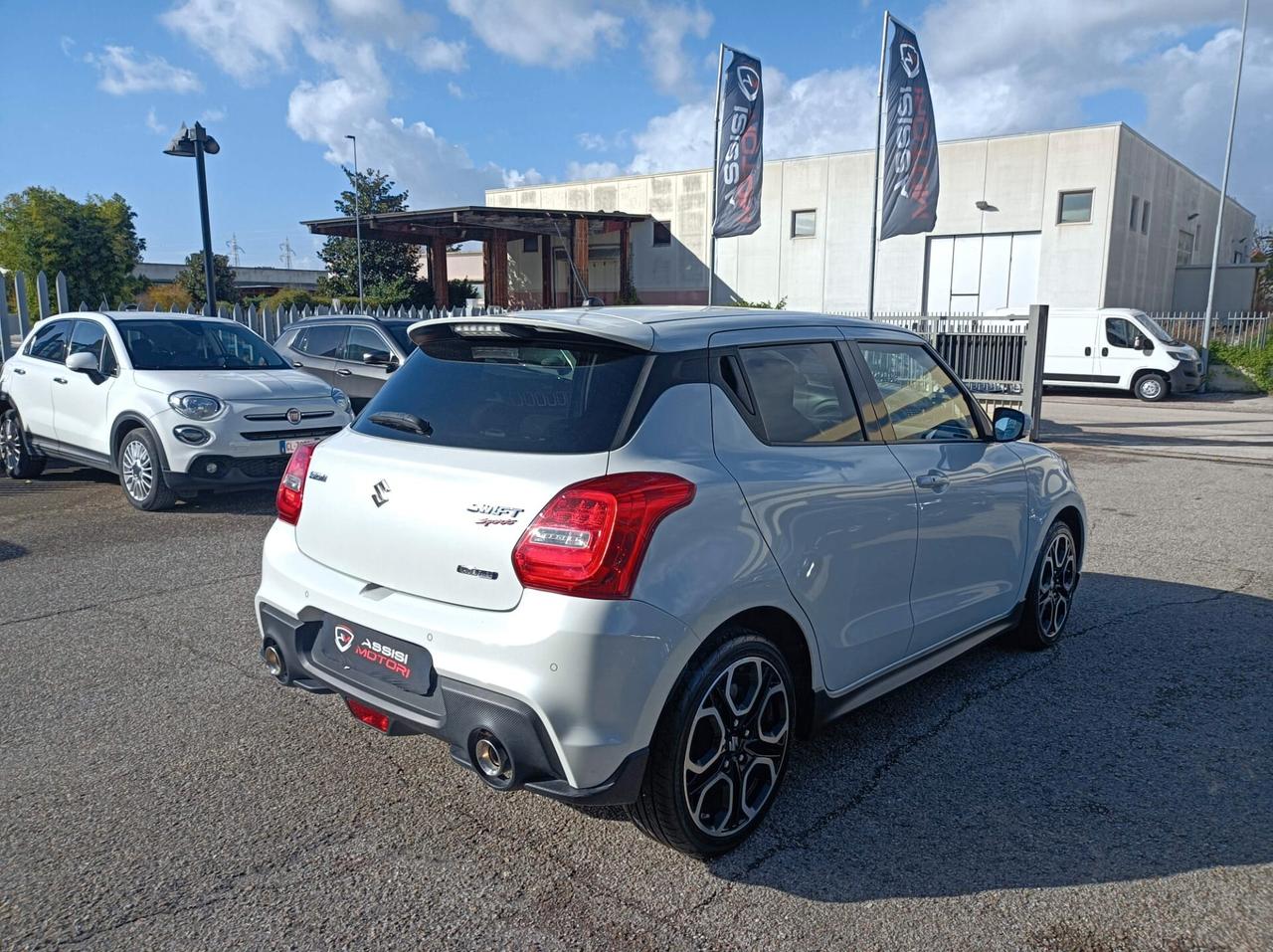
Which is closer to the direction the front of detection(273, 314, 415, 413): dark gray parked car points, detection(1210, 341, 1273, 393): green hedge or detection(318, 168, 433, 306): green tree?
the green hedge

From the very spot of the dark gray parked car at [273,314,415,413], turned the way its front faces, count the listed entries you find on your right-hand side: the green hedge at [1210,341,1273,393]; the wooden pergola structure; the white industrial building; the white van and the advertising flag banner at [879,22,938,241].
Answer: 0

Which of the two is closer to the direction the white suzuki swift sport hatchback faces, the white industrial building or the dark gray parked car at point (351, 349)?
the white industrial building

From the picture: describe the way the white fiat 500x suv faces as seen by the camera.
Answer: facing the viewer and to the right of the viewer

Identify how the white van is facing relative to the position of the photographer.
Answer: facing to the right of the viewer

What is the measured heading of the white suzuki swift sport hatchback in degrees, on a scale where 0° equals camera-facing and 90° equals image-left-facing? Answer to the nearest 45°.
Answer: approximately 225°

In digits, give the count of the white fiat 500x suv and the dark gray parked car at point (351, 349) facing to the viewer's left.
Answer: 0

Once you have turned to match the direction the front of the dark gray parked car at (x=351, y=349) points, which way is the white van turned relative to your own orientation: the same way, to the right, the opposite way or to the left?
the same way

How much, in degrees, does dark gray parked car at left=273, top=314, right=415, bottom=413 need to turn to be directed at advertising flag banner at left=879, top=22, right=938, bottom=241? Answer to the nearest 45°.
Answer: approximately 45° to its left

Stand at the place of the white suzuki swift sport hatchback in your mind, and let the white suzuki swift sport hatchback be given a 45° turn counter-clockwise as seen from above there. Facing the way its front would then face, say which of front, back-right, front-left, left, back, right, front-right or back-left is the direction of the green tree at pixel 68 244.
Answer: front-left

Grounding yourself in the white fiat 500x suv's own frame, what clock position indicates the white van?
The white van is roughly at 10 o'clock from the white fiat 500x suv.

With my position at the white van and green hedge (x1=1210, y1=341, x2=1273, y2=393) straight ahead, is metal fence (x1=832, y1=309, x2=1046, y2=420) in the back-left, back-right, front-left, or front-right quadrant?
back-right

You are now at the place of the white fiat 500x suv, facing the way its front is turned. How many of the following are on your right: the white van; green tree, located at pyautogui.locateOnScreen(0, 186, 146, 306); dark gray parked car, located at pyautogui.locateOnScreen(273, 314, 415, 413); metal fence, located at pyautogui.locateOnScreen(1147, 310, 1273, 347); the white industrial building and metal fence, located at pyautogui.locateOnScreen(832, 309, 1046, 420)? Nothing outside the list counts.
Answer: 0

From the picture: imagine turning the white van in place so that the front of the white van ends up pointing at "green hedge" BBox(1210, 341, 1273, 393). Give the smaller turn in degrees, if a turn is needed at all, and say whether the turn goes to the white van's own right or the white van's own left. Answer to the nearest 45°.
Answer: approximately 45° to the white van's own left

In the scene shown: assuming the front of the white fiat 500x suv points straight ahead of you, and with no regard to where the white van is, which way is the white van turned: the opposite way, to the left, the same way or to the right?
the same way

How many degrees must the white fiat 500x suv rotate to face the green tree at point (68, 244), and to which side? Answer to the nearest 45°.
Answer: approximately 135° to its left

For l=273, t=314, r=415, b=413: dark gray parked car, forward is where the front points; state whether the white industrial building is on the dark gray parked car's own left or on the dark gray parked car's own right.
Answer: on the dark gray parked car's own left

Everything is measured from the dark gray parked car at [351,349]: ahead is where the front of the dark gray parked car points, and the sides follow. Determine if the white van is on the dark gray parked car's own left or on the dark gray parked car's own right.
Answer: on the dark gray parked car's own left

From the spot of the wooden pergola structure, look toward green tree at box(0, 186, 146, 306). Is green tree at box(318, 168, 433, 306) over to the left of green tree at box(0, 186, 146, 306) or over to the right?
right

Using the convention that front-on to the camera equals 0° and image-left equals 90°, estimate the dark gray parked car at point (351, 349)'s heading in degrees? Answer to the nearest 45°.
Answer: approximately 315°
